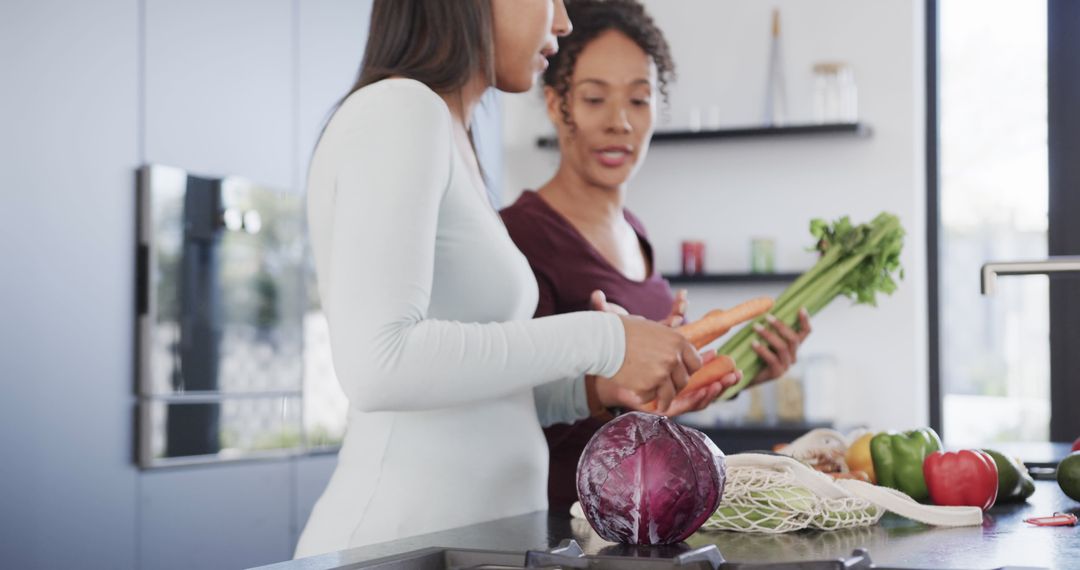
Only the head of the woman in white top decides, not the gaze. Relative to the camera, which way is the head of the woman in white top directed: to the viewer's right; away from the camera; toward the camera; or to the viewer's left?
to the viewer's right

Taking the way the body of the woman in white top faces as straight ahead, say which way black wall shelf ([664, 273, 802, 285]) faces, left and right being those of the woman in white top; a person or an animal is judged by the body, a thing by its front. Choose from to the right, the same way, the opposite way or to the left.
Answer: to the right

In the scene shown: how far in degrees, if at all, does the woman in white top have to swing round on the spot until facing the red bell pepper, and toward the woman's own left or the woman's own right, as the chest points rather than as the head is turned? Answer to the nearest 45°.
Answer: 0° — they already face it

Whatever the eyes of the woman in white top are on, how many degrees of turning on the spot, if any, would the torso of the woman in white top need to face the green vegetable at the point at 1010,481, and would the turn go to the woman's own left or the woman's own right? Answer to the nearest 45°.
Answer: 0° — they already face it

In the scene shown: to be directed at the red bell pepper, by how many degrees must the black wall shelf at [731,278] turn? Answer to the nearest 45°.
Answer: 0° — it already faces it

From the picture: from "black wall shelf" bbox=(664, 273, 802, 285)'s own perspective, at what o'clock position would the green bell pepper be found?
The green bell pepper is roughly at 12 o'clock from the black wall shelf.

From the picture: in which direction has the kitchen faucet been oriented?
to the viewer's left

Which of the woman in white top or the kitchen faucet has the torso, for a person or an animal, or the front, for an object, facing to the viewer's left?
the kitchen faucet

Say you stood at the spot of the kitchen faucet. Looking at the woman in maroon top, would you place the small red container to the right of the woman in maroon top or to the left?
right

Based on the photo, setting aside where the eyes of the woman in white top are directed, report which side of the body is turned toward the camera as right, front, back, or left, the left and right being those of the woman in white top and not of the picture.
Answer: right

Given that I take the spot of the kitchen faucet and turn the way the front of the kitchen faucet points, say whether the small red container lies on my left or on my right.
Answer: on my right
